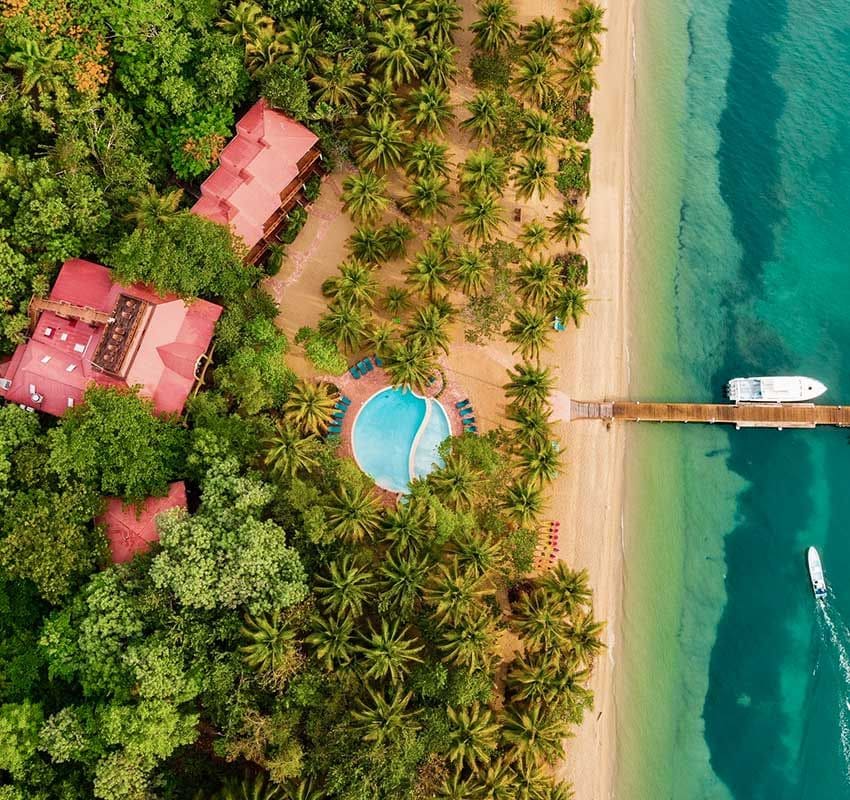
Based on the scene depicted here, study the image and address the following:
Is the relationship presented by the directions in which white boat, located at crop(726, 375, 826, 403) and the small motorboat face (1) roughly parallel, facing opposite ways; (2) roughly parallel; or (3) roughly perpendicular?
roughly perpendicular

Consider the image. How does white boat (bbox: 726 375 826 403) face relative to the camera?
to the viewer's right

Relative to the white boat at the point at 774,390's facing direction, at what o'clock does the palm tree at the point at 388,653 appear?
The palm tree is roughly at 5 o'clock from the white boat.

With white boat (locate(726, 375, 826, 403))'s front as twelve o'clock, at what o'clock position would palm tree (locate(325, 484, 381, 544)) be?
The palm tree is roughly at 5 o'clock from the white boat.

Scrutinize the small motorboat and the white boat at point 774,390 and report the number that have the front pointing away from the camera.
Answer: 1

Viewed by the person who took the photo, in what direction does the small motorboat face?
facing away from the viewer
